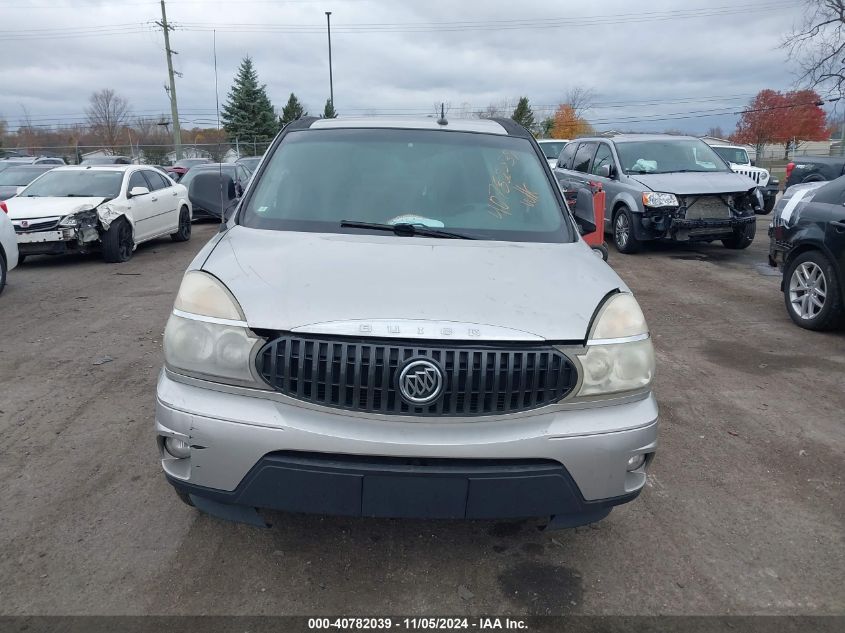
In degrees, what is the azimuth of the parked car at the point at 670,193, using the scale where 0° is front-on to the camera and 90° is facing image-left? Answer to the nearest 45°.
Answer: approximately 315°

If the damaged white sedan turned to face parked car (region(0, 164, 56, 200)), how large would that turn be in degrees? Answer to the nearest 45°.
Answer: approximately 135° to its right

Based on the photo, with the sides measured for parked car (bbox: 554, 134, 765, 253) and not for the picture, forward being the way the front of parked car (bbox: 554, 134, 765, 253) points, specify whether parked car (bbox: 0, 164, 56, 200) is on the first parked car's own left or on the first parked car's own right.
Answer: on the first parked car's own right

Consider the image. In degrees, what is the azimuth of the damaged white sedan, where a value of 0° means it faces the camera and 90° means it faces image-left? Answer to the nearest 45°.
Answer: approximately 45°

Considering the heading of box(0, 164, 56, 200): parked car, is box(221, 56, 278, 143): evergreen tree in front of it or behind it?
behind

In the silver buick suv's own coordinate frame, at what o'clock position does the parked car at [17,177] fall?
The parked car is roughly at 5 o'clock from the silver buick suv.

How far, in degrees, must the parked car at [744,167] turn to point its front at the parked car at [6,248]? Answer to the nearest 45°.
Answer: approximately 90° to its right
